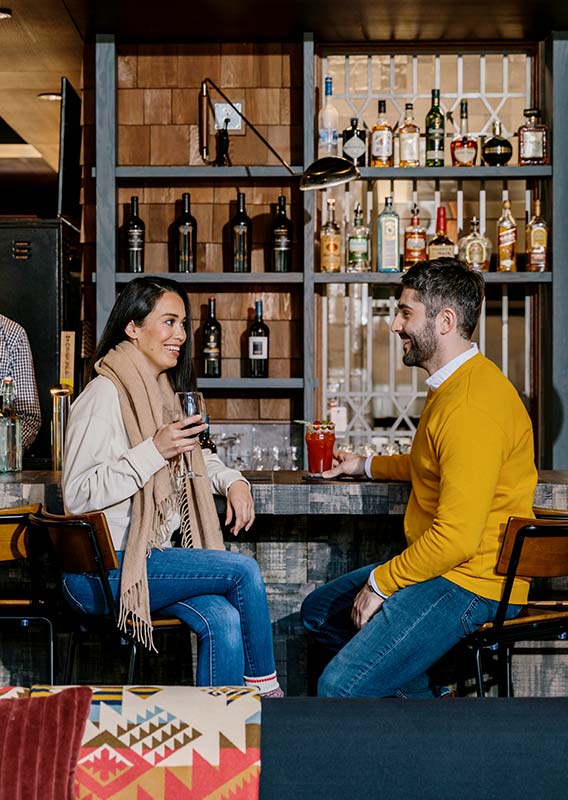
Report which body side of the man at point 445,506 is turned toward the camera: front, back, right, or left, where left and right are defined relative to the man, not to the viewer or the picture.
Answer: left

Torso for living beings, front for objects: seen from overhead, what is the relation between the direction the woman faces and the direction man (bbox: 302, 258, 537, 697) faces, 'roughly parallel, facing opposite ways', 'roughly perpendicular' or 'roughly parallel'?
roughly parallel, facing opposite ways

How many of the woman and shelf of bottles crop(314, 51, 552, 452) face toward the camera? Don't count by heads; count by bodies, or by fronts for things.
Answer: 1

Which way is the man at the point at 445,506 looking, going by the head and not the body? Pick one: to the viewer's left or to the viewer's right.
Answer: to the viewer's left

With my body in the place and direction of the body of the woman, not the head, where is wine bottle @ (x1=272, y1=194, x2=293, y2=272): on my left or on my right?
on my left

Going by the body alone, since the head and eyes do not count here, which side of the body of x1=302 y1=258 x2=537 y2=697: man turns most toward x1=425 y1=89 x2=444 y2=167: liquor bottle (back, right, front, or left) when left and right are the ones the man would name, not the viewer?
right

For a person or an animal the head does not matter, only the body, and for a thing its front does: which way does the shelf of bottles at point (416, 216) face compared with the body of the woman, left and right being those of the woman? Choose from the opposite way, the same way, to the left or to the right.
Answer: to the right

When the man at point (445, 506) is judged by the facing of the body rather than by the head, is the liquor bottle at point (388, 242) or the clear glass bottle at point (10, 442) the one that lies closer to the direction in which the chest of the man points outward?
the clear glass bottle

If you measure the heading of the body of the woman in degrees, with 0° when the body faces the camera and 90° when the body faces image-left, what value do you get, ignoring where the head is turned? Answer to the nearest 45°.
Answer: approximately 270°

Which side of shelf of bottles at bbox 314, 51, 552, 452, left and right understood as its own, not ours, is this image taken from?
front

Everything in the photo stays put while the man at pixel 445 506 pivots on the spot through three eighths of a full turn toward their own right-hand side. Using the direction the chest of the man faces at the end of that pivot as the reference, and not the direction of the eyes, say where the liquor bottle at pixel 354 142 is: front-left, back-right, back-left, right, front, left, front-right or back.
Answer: front-left

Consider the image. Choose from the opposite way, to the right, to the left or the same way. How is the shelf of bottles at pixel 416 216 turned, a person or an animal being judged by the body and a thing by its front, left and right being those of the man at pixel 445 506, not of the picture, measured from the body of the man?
to the left

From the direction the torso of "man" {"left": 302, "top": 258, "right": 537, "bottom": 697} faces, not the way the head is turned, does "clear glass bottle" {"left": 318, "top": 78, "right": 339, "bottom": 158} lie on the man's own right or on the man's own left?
on the man's own right

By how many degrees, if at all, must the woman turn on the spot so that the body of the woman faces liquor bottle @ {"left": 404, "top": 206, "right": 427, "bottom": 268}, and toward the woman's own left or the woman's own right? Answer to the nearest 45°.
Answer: approximately 45° to the woman's own left

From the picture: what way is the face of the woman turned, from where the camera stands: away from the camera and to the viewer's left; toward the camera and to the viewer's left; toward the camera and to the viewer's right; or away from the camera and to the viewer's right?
toward the camera and to the viewer's right
